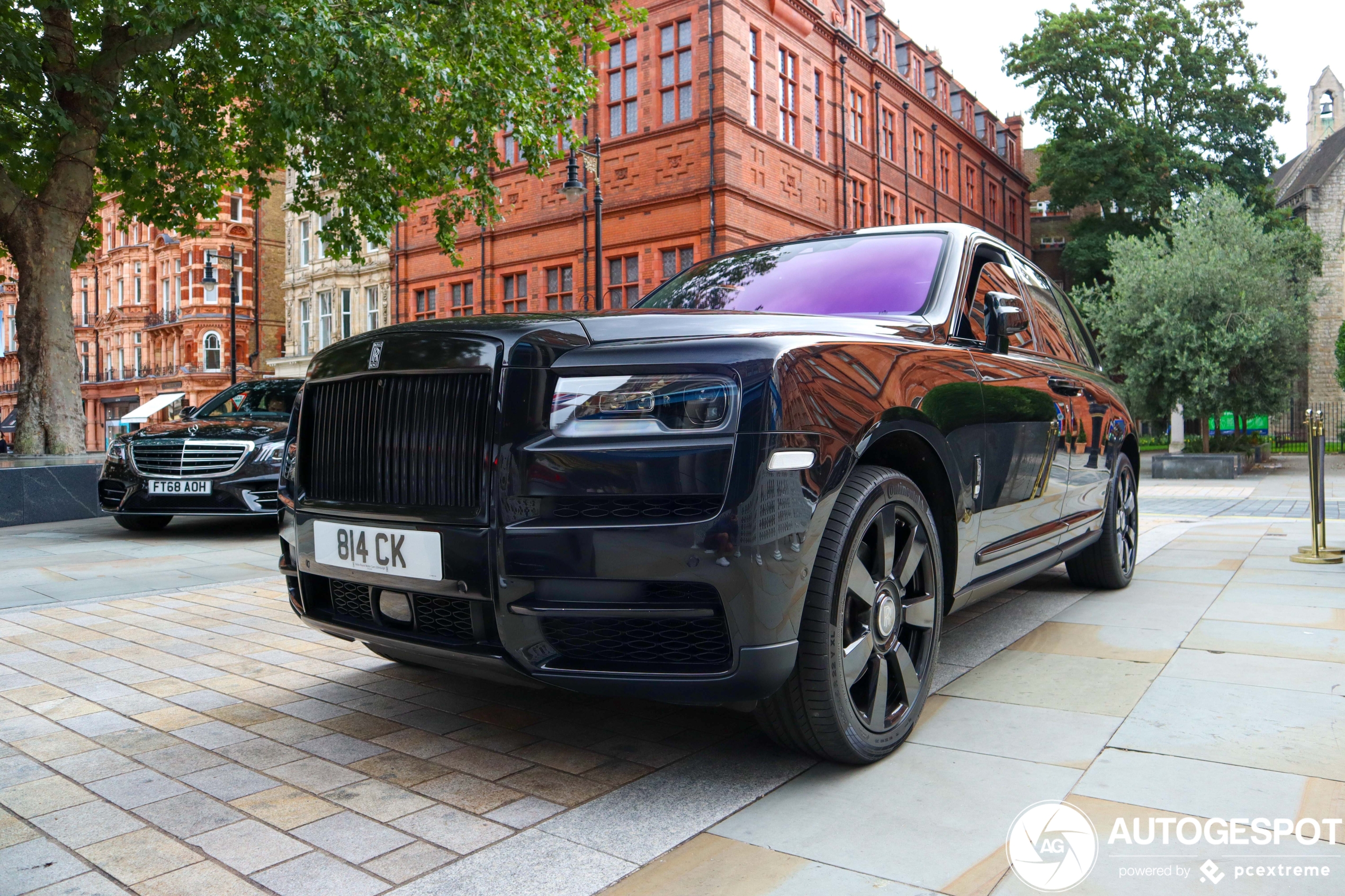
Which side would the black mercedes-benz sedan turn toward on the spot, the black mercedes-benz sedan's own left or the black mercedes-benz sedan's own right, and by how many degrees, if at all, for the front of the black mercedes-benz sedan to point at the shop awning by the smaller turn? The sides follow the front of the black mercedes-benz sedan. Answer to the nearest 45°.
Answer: approximately 135° to the black mercedes-benz sedan's own right

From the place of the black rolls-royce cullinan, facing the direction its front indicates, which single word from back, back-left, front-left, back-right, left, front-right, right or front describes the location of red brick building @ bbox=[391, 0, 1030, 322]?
back-right

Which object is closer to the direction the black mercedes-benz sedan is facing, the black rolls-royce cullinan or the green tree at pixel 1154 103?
the black rolls-royce cullinan

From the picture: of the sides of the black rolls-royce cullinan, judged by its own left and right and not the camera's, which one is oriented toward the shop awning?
right

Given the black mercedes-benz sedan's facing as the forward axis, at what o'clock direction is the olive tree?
The olive tree is roughly at 7 o'clock from the black mercedes-benz sedan.

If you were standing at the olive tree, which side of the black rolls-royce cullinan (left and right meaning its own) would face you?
back

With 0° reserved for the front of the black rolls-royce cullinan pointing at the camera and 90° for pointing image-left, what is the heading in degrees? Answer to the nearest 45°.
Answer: approximately 45°

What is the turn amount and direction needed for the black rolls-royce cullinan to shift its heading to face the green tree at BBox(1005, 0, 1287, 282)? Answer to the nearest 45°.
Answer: approximately 180°

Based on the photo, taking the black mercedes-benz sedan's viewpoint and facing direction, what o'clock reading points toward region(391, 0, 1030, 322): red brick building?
The red brick building is roughly at 6 o'clock from the black mercedes-benz sedan.

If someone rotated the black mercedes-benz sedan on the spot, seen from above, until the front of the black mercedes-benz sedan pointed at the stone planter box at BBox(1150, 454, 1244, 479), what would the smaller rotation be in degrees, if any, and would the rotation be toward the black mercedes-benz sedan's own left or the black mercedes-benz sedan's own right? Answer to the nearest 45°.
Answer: approximately 135° to the black mercedes-benz sedan's own left

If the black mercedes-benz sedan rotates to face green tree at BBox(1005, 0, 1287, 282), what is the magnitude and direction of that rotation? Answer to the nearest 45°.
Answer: approximately 180°

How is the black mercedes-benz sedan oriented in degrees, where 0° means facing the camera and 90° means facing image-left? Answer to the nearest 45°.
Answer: approximately 45°

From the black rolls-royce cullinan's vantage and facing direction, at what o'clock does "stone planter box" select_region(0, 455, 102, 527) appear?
The stone planter box is roughly at 3 o'clock from the black rolls-royce cullinan.
